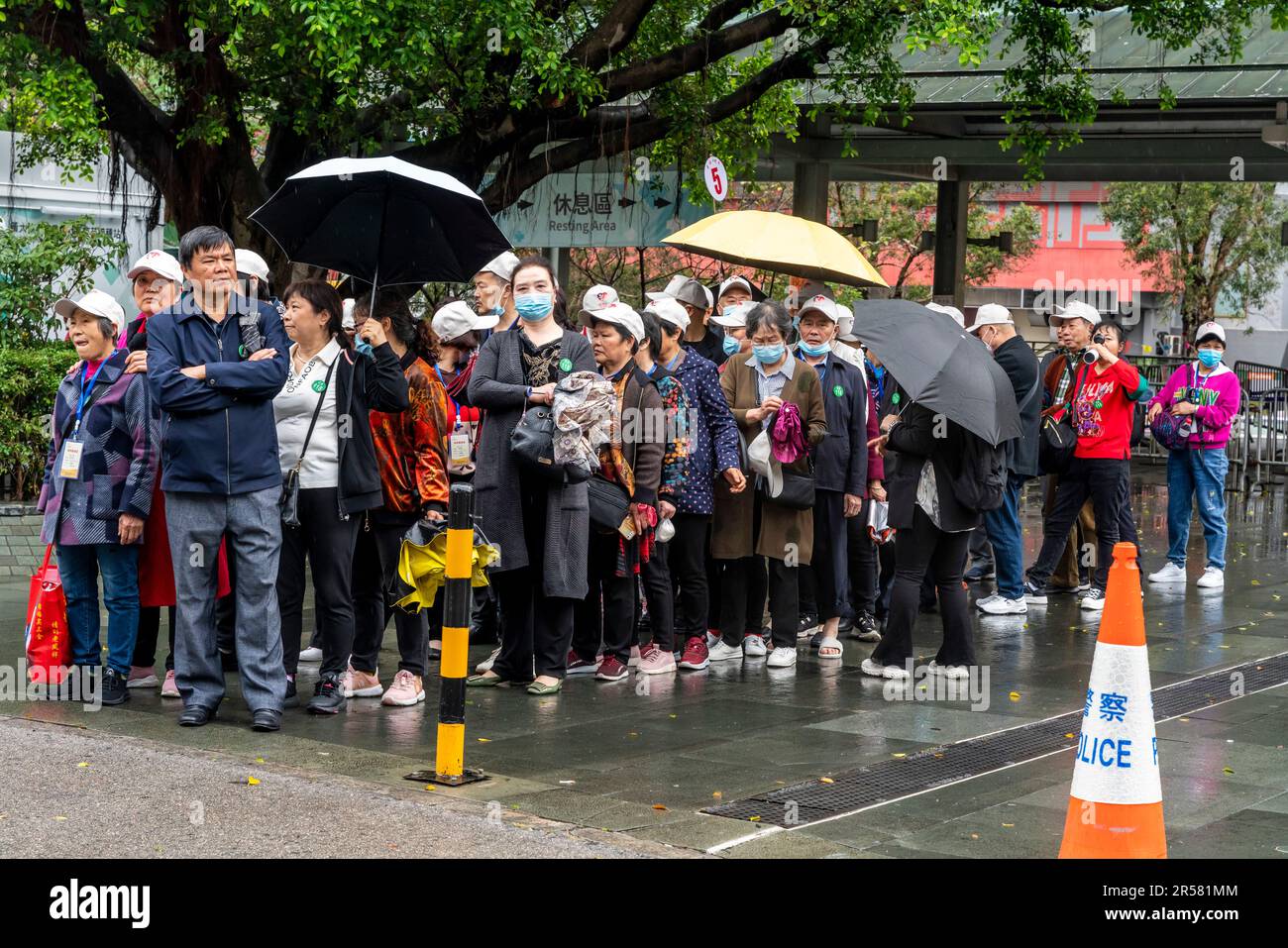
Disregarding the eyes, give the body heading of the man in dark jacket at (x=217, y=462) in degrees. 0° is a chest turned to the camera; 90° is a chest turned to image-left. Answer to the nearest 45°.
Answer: approximately 0°

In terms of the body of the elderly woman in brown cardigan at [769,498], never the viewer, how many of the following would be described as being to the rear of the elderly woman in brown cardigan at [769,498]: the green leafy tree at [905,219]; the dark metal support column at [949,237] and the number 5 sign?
3

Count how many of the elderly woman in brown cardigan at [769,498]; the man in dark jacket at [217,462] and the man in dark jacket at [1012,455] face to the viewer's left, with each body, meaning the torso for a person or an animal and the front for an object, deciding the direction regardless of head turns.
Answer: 1

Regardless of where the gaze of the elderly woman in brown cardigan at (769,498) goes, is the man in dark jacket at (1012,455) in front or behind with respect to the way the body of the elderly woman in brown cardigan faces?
behind

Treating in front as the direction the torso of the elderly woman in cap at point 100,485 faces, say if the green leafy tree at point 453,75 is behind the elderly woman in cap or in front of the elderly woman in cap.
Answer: behind

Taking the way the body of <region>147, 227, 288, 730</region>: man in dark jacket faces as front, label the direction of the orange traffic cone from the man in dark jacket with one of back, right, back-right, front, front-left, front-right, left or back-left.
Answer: front-left

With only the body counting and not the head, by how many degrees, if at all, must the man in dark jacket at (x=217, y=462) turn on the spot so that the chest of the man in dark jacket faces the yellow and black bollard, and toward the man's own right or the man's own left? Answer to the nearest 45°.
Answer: approximately 45° to the man's own left

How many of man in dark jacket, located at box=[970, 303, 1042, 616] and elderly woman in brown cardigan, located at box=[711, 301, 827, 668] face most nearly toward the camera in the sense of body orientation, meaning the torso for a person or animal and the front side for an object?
1

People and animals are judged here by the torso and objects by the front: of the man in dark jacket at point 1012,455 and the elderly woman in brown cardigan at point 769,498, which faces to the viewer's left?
the man in dark jacket

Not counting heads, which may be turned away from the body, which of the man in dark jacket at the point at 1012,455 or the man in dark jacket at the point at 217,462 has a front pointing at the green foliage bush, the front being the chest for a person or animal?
the man in dark jacket at the point at 1012,455

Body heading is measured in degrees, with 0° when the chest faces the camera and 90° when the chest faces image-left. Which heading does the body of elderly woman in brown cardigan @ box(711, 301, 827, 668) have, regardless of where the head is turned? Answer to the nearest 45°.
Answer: approximately 0°

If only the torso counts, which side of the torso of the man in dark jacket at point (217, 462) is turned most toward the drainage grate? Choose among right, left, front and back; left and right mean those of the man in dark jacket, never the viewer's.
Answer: left

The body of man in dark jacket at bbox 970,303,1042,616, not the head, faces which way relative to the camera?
to the viewer's left

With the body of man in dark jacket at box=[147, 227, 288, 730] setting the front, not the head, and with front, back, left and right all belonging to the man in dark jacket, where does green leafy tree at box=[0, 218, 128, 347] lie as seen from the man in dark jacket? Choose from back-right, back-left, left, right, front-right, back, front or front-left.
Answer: back

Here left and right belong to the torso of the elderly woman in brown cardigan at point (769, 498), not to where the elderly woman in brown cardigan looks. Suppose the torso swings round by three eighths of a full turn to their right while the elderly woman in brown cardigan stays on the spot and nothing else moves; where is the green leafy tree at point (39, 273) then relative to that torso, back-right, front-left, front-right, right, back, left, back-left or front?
front

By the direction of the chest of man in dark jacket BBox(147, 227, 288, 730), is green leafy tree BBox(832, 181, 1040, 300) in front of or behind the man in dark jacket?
behind
